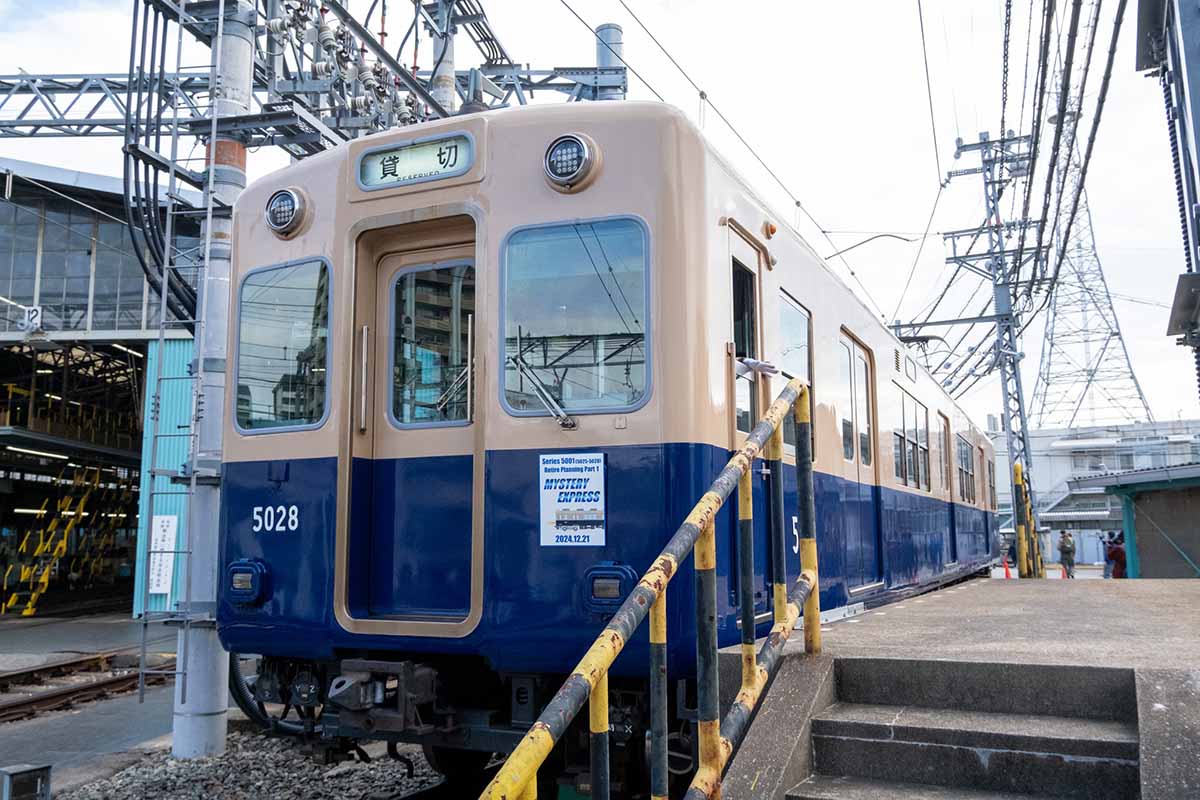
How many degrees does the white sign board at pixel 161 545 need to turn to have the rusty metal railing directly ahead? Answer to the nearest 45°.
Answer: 0° — it already faces it

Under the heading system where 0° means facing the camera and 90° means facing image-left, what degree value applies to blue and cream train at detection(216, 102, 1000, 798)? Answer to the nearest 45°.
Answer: approximately 45°

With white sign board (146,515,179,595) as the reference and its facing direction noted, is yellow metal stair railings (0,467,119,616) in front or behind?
behind

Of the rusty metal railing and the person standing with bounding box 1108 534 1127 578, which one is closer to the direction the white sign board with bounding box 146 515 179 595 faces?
the rusty metal railing

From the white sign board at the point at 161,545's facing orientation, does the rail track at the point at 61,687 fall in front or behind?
in front

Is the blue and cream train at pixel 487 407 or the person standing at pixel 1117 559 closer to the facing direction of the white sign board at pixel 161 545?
the blue and cream train

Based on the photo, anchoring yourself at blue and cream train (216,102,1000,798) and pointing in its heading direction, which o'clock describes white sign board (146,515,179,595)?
The white sign board is roughly at 3 o'clock from the blue and cream train.

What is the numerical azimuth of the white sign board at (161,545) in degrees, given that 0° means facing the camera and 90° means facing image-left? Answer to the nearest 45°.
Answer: approximately 0°

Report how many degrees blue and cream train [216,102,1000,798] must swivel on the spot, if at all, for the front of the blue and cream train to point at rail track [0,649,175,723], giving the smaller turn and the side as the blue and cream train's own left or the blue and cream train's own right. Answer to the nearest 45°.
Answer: approximately 90° to the blue and cream train's own right

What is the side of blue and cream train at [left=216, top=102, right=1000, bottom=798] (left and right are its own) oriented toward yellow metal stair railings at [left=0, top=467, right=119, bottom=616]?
right

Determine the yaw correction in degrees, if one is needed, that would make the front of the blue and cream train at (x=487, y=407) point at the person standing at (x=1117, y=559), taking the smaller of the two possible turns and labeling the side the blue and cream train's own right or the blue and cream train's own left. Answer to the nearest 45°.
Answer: approximately 180°
